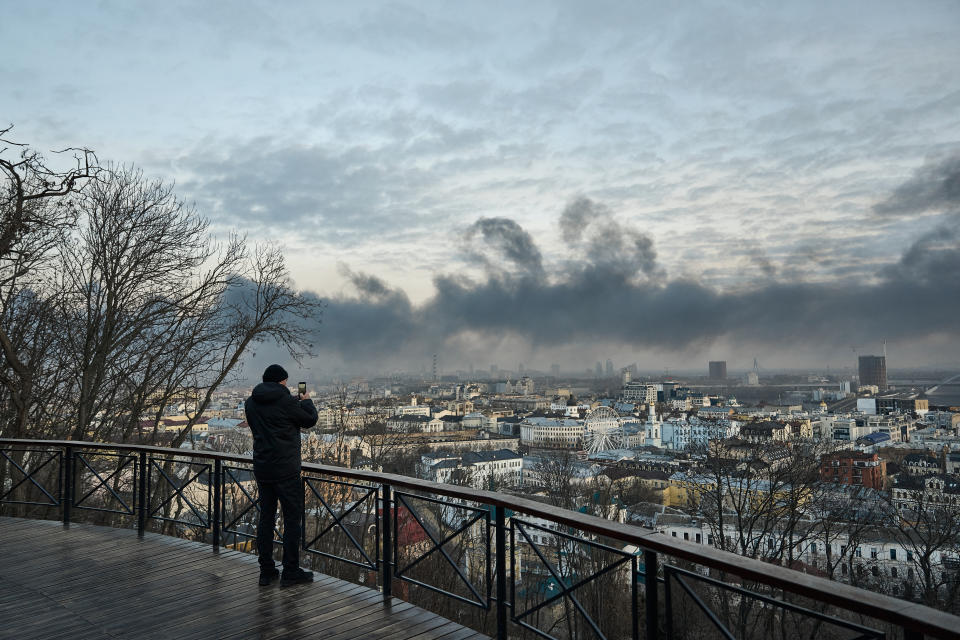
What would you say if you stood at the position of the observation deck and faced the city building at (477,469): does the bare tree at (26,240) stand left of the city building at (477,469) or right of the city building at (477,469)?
left

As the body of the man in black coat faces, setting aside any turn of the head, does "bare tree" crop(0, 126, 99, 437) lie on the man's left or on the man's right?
on the man's left

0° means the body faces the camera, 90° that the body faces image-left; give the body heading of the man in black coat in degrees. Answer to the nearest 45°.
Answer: approximately 225°

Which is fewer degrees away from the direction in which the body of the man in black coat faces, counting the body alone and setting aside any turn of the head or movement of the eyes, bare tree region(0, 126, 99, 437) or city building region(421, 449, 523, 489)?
the city building

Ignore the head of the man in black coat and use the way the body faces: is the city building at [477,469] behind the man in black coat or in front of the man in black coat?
in front
